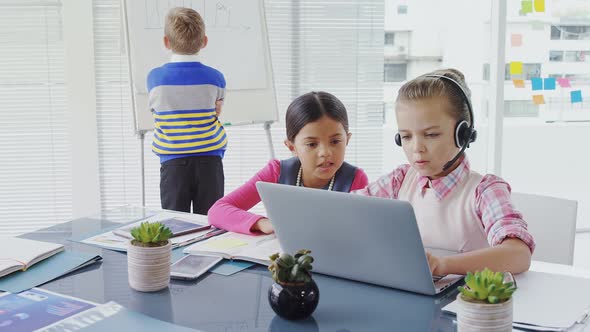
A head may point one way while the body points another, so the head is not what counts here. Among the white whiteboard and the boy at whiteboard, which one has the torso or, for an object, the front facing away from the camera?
the boy at whiteboard

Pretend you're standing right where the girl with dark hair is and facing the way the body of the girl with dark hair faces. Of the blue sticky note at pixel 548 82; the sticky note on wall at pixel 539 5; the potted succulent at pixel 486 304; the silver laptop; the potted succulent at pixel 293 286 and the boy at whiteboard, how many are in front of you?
3

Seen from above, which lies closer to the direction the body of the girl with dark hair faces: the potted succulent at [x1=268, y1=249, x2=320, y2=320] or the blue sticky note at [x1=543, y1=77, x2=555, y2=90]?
the potted succulent

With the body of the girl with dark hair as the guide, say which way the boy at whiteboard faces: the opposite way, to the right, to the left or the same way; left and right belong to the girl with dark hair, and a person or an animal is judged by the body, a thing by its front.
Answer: the opposite way

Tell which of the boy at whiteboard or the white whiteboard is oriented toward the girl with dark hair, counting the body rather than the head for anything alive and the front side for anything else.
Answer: the white whiteboard

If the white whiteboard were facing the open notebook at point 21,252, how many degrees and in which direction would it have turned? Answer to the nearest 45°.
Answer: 0° — it already faces it

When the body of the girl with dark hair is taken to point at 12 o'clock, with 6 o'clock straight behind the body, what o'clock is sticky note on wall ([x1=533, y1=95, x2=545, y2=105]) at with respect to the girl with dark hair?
The sticky note on wall is roughly at 7 o'clock from the girl with dark hair.

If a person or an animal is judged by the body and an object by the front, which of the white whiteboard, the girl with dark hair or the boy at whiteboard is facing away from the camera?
the boy at whiteboard

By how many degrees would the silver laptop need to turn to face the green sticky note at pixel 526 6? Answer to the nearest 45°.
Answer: approximately 45° to its left

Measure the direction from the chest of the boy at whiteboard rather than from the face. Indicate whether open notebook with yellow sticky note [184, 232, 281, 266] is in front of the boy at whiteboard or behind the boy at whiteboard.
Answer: behind

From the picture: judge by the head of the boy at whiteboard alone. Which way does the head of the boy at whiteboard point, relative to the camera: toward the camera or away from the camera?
away from the camera

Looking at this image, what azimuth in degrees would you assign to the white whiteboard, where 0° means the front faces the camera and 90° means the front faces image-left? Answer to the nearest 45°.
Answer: approximately 0°

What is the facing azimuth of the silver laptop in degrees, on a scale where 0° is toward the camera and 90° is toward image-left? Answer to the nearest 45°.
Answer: approximately 225°
